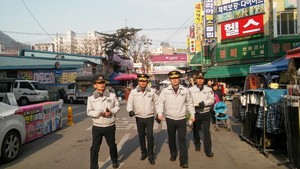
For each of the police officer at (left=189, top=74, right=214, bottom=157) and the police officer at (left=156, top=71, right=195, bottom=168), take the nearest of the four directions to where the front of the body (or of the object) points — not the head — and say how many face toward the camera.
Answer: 2

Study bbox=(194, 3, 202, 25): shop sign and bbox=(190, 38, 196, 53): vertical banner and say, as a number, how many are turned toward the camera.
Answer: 2

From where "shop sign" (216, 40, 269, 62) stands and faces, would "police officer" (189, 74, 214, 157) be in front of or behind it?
in front

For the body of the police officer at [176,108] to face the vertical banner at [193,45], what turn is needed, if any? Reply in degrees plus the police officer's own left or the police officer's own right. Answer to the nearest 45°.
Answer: approximately 180°

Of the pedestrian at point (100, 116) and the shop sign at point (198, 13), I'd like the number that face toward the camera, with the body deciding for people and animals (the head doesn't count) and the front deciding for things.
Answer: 2

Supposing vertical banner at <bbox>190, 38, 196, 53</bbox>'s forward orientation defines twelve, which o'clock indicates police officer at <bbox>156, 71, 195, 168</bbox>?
The police officer is roughly at 12 o'clock from the vertical banner.

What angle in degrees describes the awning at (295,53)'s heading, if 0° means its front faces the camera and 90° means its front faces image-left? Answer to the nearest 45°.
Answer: approximately 45°

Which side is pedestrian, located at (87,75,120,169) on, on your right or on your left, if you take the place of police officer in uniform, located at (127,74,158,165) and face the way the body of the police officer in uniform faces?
on your right

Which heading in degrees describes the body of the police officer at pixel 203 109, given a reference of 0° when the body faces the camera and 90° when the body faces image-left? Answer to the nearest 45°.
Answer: approximately 0°
